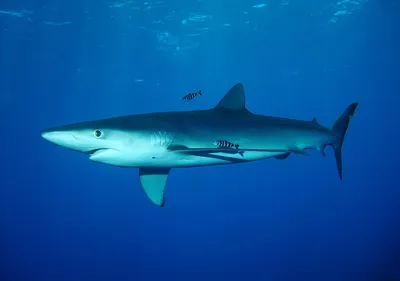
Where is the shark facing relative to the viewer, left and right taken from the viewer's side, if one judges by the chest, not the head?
facing to the left of the viewer

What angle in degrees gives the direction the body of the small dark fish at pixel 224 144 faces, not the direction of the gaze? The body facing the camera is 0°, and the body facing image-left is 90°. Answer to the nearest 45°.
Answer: approximately 90°
